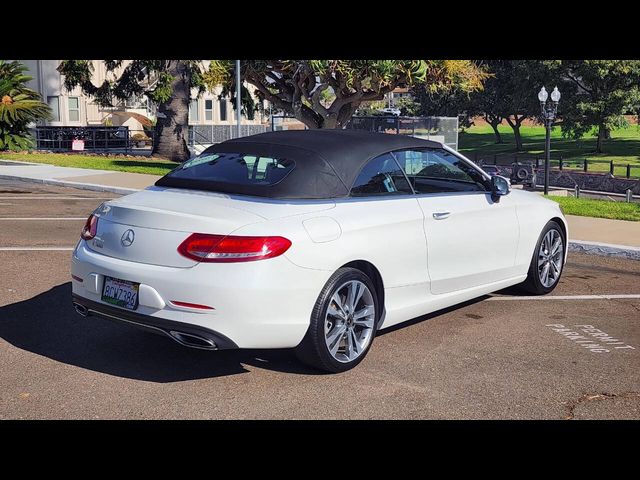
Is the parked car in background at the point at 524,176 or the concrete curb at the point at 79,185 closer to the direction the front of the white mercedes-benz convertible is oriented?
the parked car in background

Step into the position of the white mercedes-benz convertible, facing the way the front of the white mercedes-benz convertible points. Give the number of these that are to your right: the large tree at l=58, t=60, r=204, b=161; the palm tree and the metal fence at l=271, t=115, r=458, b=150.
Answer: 0

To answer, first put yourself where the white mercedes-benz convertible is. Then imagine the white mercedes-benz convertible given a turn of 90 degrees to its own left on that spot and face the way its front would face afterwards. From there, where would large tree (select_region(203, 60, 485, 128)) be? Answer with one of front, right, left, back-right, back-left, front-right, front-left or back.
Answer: front-right

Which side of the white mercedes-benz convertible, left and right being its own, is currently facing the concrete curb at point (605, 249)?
front

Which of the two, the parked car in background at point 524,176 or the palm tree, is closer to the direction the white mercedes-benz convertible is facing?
the parked car in background

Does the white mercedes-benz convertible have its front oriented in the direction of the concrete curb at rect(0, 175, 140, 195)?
no

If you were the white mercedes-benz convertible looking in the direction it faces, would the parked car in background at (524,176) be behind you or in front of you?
in front

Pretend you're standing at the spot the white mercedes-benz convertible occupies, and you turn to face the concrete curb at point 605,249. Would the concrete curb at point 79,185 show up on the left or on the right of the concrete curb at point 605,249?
left

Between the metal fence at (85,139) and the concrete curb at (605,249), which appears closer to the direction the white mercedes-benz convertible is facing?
the concrete curb

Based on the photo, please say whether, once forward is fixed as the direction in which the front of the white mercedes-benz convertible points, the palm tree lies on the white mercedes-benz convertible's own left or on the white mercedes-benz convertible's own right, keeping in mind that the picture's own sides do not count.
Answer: on the white mercedes-benz convertible's own left

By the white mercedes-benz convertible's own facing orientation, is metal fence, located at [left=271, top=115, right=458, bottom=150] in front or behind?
in front

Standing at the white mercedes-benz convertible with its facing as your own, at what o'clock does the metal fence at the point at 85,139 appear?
The metal fence is roughly at 10 o'clock from the white mercedes-benz convertible.

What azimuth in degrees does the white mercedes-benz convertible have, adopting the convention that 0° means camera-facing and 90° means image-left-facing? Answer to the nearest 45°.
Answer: approximately 225°

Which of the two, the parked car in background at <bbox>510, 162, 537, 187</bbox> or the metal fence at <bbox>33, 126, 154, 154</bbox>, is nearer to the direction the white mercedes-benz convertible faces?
the parked car in background

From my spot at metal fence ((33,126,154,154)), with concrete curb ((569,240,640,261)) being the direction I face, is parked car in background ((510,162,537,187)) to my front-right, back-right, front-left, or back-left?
front-left

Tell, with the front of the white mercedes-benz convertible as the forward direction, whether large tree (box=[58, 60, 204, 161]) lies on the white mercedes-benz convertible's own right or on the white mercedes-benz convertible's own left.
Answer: on the white mercedes-benz convertible's own left
